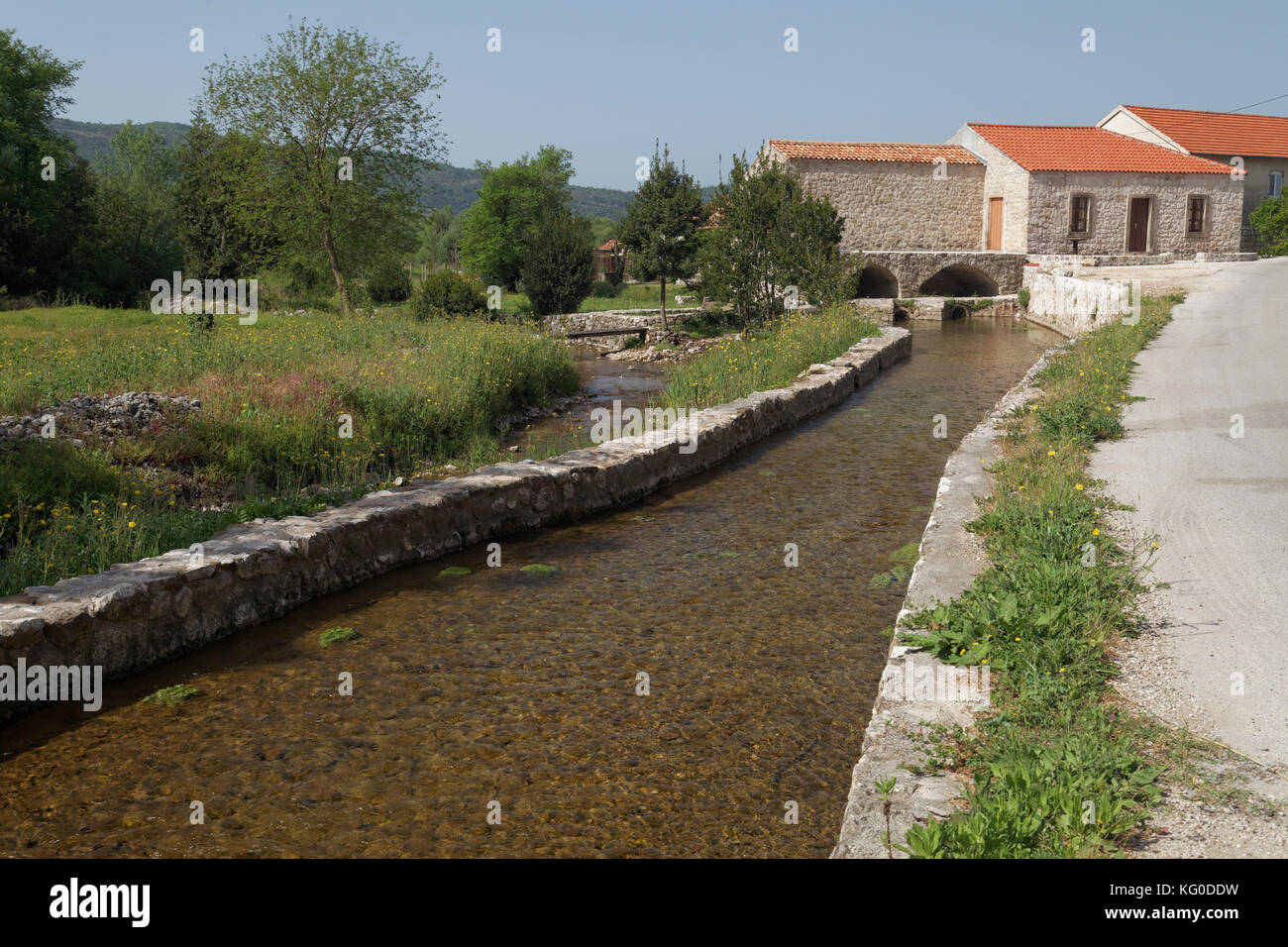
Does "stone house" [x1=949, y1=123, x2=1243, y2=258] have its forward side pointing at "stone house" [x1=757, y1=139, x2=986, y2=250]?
no

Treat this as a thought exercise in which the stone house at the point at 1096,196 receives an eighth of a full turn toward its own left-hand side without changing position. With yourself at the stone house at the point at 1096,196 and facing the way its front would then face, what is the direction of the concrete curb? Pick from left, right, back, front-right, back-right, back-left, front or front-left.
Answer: front-right

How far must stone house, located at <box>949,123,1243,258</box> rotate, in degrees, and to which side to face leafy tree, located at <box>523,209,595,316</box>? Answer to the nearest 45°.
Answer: approximately 45° to its right

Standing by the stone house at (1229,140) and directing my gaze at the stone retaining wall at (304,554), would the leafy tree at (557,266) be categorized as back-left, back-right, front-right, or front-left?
front-right

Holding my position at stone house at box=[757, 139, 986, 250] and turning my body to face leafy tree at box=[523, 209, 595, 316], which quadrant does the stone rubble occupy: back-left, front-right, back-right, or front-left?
front-left

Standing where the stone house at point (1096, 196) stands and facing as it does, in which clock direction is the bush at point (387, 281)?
The bush is roughly at 2 o'clock from the stone house.

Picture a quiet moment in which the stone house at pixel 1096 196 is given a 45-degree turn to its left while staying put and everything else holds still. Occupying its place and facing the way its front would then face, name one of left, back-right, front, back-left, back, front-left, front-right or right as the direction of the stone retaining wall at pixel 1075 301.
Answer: front-right

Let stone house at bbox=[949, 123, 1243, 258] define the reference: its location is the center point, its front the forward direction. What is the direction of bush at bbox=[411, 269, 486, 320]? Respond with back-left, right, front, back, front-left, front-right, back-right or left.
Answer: front-right

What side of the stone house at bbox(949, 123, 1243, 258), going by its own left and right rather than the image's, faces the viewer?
front

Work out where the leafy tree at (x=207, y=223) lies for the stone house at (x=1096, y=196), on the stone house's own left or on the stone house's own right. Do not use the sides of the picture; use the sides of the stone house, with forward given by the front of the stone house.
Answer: on the stone house's own right

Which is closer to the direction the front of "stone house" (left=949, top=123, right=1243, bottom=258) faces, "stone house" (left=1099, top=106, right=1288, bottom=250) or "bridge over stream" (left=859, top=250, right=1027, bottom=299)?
the bridge over stream

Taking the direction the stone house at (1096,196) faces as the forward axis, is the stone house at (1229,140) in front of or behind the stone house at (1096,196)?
behind

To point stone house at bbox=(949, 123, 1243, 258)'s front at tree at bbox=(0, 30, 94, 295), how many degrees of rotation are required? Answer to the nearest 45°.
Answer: approximately 45° to its right

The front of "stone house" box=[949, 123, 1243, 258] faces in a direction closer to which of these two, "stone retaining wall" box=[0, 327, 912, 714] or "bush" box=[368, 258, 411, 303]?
the stone retaining wall
